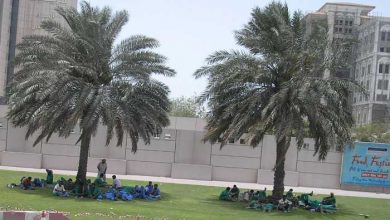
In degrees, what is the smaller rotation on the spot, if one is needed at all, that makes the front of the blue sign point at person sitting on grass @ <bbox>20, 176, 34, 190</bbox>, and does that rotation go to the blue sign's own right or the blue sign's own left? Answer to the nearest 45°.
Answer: approximately 45° to the blue sign's own right

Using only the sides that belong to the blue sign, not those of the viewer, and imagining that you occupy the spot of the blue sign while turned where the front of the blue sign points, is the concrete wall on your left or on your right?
on your right

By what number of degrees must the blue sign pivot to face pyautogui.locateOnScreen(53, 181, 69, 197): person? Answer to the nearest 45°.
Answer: approximately 45° to its right

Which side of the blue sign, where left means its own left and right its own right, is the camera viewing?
front

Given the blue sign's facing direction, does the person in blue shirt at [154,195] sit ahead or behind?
ahead

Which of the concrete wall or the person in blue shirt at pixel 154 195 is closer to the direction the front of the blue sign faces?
the person in blue shirt
